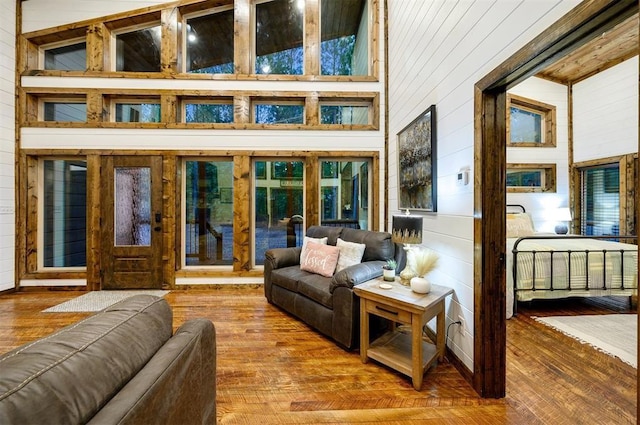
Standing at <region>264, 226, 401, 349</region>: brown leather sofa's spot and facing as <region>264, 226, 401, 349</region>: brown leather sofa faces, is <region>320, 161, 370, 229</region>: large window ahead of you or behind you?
behind

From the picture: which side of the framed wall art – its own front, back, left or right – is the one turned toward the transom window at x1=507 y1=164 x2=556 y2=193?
back

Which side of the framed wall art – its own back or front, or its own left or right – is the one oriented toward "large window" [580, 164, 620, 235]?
back

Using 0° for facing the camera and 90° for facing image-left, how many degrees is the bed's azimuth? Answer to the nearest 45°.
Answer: approximately 315°

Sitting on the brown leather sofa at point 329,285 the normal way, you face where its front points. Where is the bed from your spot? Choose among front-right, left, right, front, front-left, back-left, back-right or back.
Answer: back-left

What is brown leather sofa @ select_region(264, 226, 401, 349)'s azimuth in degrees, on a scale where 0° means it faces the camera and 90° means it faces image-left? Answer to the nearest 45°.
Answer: approximately 45°
